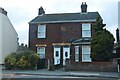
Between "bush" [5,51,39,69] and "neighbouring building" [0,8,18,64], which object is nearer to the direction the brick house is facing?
the bush

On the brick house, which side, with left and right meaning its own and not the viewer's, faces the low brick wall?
front

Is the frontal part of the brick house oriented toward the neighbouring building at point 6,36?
no

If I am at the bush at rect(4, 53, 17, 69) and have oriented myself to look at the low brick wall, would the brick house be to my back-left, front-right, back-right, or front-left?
front-left

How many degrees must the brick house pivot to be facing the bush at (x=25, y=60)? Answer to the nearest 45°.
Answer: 0° — it already faces it

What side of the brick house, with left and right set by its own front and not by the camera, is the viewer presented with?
front

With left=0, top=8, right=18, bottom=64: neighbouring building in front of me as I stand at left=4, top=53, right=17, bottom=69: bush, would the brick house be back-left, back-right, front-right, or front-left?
front-right

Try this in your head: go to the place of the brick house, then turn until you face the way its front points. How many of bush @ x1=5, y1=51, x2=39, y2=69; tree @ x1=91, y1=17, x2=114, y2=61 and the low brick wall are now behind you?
0

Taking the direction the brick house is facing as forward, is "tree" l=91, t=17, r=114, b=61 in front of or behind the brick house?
in front
